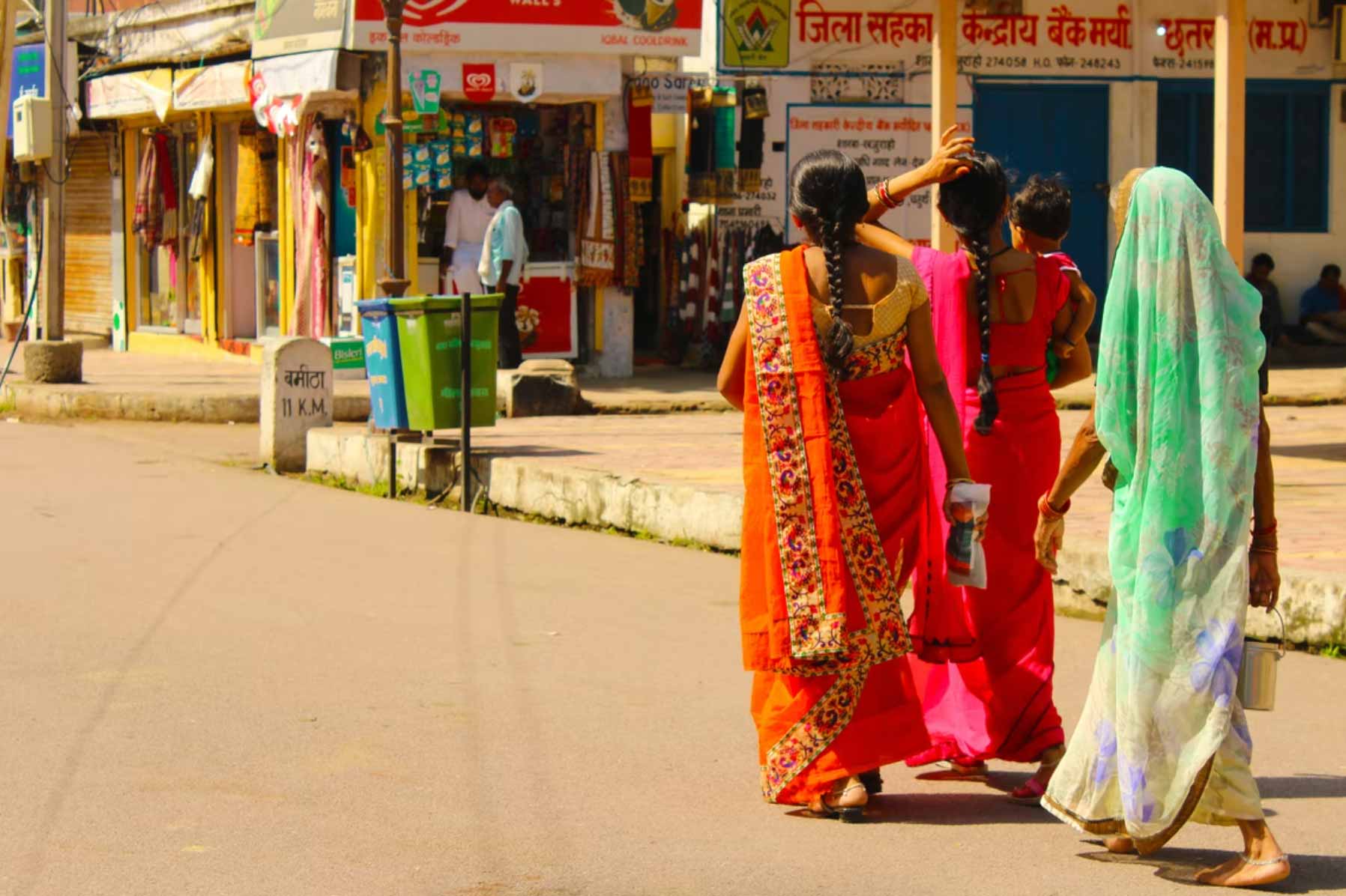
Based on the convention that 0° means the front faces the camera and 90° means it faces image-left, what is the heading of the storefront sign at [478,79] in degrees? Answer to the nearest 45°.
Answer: approximately 0°

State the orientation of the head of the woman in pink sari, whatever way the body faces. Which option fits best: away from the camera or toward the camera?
away from the camera

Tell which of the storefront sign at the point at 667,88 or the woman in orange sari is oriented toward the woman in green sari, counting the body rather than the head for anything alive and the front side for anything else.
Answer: the storefront sign

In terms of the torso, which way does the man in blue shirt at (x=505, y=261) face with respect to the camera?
to the viewer's left

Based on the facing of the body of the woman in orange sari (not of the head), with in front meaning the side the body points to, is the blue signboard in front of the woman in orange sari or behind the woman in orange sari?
in front

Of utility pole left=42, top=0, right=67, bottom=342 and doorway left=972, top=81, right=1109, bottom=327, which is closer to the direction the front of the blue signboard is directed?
the utility pole

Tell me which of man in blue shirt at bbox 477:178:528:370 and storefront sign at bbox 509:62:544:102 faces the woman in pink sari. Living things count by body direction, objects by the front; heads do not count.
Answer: the storefront sign

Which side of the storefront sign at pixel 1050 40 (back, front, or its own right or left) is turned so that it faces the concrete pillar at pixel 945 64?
front

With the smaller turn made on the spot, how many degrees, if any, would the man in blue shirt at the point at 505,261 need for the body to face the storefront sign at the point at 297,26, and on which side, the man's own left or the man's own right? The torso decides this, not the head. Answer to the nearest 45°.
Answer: approximately 45° to the man's own right

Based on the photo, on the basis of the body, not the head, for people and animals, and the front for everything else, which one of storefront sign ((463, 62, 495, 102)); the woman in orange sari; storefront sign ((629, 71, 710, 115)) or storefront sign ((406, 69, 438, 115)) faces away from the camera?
the woman in orange sari

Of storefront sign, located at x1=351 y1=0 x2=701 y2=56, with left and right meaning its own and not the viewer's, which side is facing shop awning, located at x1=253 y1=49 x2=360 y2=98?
right
